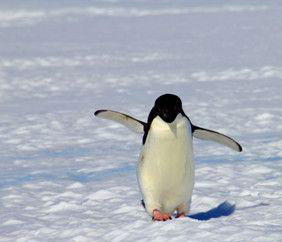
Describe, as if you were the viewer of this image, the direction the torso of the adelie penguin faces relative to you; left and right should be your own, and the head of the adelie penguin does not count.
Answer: facing the viewer
